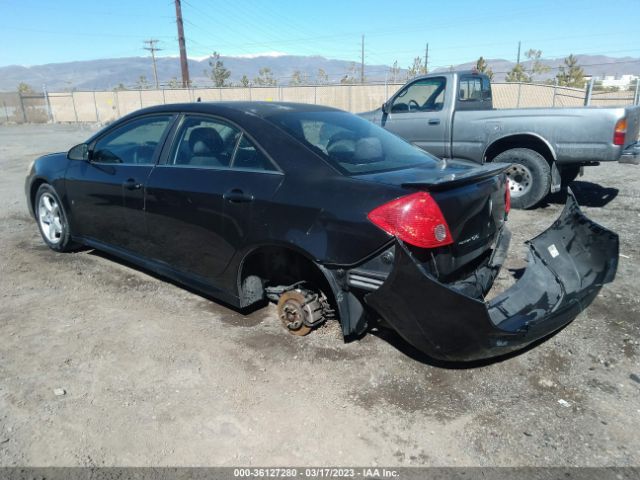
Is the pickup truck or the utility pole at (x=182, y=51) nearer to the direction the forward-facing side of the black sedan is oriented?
the utility pole

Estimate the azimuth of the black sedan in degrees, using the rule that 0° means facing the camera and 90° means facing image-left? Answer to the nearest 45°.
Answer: approximately 135°

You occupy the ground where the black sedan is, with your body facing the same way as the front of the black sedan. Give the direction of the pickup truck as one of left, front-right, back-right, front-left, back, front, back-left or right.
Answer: right

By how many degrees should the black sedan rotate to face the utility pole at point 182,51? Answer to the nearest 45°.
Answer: approximately 45° to its right
